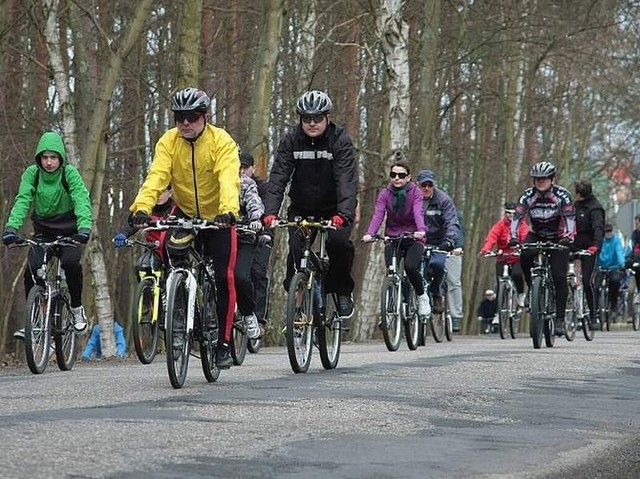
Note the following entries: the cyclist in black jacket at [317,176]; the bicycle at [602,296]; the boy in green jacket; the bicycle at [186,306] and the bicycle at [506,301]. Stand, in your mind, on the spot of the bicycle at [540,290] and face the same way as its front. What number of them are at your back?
2

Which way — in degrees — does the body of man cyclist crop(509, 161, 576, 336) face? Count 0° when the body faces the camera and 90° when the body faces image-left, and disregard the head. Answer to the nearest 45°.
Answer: approximately 0°

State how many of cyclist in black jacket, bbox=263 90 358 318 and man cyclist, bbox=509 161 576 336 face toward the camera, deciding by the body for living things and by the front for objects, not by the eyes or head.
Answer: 2

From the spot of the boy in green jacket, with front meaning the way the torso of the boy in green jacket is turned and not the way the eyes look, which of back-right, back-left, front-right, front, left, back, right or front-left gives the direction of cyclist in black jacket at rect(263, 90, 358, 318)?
front-left

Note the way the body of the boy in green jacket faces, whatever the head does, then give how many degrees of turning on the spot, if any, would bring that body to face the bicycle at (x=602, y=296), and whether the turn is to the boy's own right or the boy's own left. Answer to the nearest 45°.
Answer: approximately 135° to the boy's own left

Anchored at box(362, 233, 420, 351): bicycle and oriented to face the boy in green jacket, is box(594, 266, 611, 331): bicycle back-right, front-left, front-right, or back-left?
back-right

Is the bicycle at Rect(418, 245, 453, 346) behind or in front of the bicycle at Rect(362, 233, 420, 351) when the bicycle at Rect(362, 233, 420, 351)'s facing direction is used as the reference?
behind

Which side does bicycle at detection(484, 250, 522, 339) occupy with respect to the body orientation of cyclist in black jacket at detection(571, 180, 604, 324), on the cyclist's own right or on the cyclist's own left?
on the cyclist's own right
